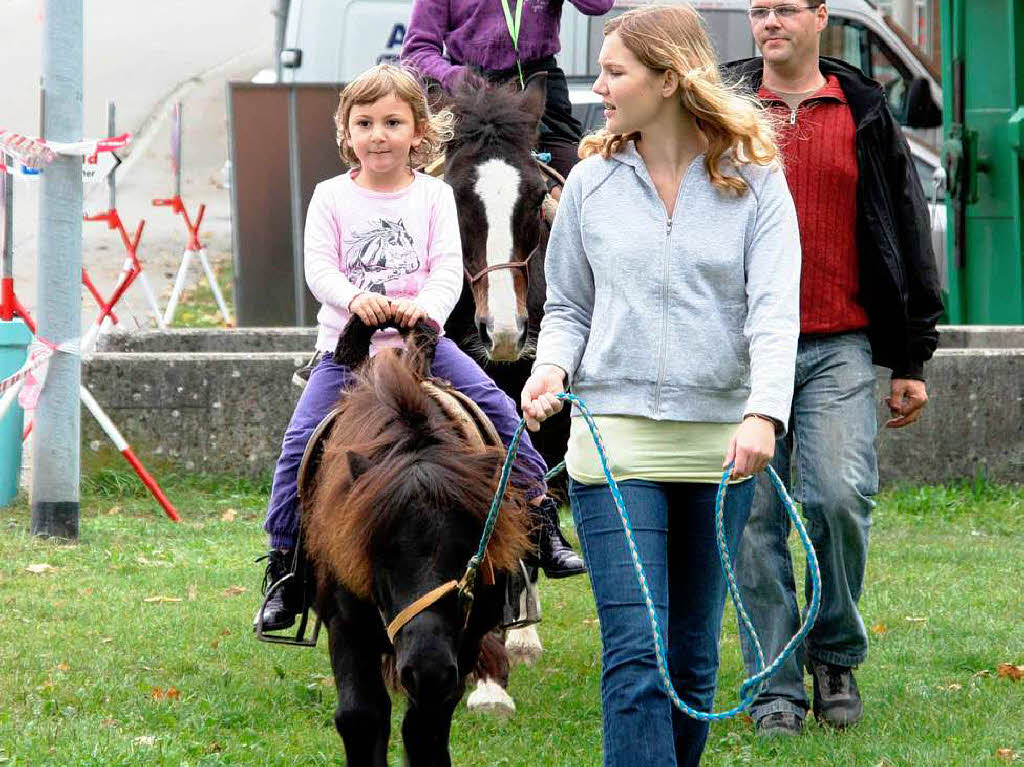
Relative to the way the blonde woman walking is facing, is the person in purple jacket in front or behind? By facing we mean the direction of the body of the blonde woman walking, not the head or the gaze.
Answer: behind

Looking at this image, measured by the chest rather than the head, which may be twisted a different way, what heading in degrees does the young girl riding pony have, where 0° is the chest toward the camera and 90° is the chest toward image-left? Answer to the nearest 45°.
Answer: approximately 0°

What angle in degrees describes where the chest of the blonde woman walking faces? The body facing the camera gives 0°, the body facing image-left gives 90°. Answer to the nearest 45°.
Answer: approximately 0°
